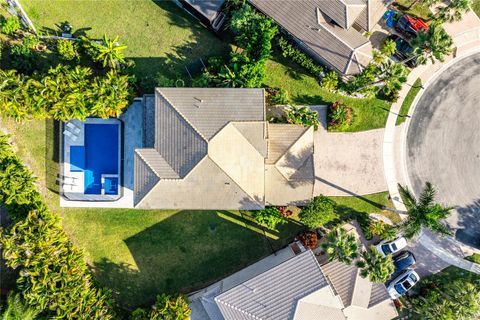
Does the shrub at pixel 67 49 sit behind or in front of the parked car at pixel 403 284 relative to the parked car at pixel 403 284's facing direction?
in front
